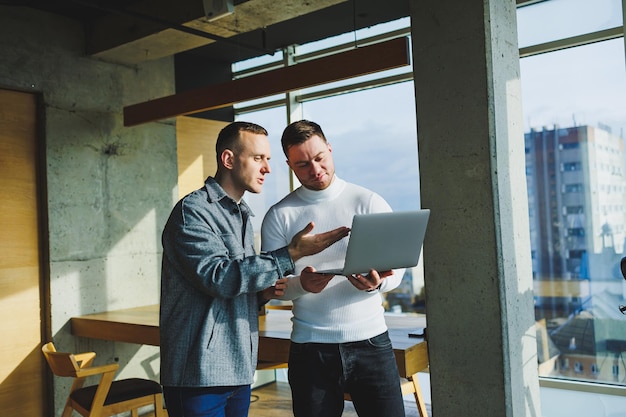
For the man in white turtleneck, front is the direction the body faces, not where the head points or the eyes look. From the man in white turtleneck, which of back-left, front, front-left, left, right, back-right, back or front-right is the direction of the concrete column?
back-left

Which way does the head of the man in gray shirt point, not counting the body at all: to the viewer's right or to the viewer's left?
to the viewer's right

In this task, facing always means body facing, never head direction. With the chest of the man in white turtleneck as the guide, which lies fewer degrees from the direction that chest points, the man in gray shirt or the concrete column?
the man in gray shirt

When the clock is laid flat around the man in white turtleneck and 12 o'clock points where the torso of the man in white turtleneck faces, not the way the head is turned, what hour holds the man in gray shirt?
The man in gray shirt is roughly at 2 o'clock from the man in white turtleneck.

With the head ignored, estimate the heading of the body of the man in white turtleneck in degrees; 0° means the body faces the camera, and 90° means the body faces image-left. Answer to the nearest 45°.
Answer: approximately 0°

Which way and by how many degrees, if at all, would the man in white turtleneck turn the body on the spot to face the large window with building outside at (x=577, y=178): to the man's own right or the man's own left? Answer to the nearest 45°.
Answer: approximately 135° to the man's own left

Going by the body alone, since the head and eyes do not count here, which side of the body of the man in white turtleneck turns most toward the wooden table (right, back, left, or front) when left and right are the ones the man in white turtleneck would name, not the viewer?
back
